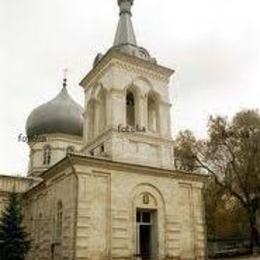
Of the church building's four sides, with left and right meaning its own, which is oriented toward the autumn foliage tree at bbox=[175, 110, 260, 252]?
left

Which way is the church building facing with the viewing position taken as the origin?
facing the viewer and to the right of the viewer
